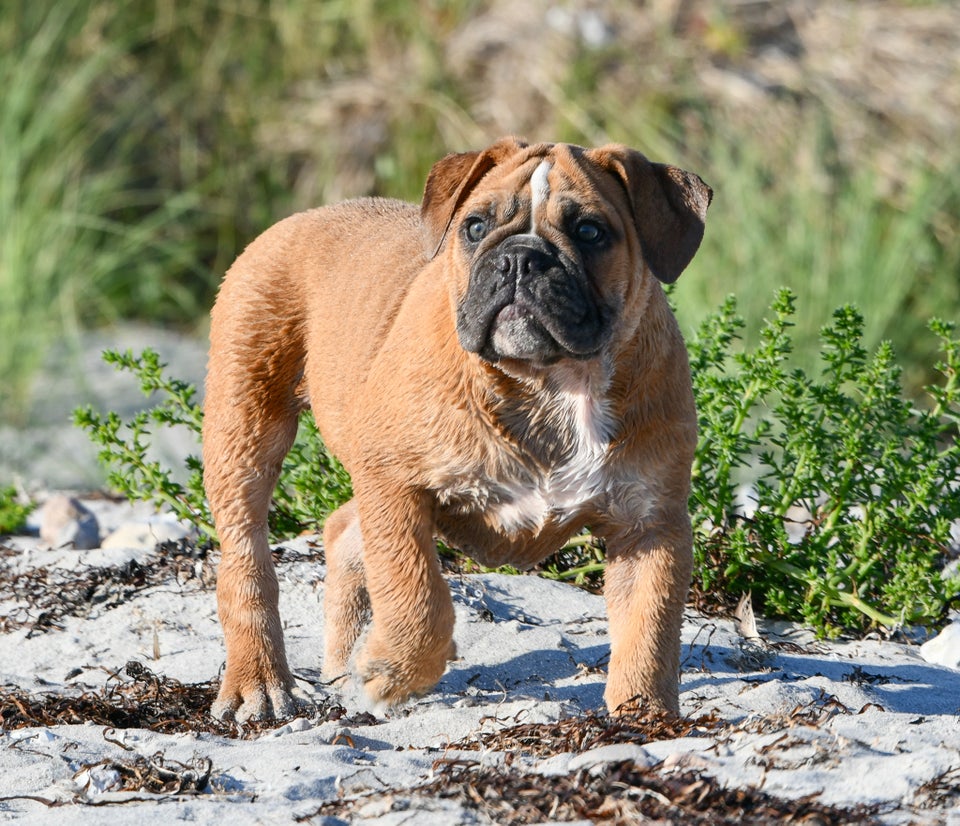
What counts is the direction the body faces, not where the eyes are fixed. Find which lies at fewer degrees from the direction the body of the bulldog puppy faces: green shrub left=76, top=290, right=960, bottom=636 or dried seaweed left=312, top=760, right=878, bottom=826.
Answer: the dried seaweed

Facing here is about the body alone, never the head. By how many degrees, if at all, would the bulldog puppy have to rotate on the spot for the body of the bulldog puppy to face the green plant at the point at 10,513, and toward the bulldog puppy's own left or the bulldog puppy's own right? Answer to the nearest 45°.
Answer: approximately 180°

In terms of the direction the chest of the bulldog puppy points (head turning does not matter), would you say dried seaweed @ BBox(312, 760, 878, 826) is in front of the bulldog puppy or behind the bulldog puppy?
in front

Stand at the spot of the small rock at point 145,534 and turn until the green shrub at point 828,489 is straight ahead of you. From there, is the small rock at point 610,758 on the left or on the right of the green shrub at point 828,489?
right

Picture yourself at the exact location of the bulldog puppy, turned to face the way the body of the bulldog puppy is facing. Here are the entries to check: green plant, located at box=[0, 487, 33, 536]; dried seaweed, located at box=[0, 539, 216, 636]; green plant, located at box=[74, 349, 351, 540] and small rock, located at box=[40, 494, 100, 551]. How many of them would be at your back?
4

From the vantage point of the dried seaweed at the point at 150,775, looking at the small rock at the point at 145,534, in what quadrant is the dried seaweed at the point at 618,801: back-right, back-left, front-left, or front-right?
back-right

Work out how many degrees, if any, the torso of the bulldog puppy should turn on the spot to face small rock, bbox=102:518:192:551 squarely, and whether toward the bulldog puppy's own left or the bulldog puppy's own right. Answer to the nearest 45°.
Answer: approximately 180°

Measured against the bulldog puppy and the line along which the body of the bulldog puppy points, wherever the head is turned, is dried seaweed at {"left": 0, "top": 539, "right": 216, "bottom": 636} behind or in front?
behind

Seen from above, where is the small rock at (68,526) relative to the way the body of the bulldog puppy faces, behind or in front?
behind

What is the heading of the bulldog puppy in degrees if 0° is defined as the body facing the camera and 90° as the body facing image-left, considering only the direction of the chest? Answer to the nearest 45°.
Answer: approximately 315°

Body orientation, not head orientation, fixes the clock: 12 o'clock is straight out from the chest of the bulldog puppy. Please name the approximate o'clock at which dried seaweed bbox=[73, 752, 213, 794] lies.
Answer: The dried seaweed is roughly at 3 o'clock from the bulldog puppy.

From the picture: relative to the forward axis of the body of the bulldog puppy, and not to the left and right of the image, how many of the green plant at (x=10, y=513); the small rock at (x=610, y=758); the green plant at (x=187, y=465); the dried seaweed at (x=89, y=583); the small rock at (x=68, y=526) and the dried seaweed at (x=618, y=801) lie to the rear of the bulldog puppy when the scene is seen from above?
4

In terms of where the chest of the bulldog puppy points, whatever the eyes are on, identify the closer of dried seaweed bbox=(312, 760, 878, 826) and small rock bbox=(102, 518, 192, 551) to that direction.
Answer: the dried seaweed

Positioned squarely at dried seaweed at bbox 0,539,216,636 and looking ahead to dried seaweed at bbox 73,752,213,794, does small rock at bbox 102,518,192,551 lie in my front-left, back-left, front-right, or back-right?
back-left

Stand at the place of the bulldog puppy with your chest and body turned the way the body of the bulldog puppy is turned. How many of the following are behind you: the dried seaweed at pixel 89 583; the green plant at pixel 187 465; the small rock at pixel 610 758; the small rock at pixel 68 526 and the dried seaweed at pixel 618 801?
3

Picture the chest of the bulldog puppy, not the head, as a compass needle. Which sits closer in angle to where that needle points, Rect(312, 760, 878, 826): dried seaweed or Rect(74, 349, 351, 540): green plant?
the dried seaweed

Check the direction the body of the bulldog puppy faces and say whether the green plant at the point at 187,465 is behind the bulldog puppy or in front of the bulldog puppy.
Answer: behind
